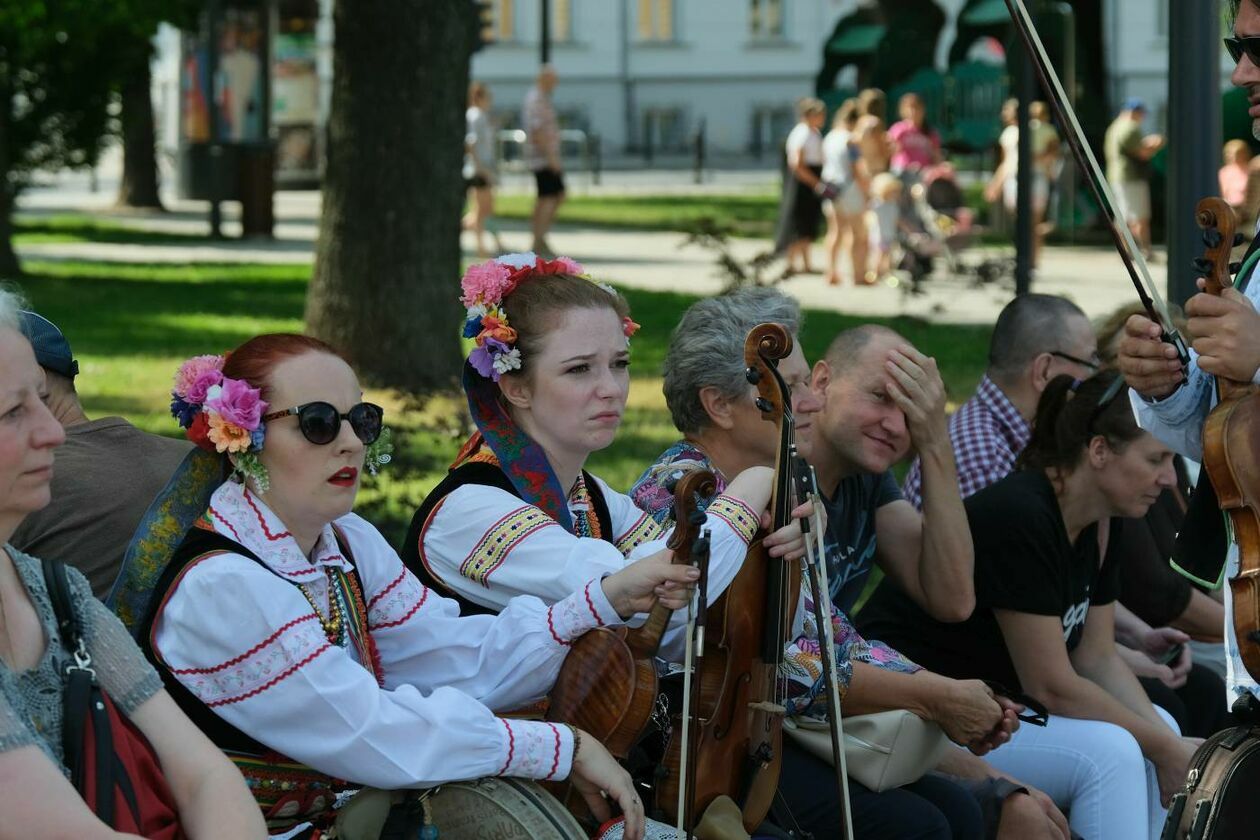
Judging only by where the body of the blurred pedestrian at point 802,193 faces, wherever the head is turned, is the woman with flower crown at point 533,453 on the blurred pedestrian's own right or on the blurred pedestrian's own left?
on the blurred pedestrian's own right

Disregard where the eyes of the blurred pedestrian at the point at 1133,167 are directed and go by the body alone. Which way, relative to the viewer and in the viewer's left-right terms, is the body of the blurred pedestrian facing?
facing to the right of the viewer

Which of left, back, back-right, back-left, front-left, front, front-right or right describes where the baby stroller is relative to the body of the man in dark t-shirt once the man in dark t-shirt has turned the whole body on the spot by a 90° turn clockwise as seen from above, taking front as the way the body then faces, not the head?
back-right

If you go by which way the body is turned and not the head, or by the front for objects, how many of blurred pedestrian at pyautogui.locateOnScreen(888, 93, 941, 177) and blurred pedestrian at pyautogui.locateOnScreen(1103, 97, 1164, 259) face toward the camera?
1

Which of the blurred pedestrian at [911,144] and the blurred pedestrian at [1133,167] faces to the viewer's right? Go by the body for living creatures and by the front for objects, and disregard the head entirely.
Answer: the blurred pedestrian at [1133,167]

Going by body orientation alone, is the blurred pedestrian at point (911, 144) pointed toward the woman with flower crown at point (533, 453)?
yes

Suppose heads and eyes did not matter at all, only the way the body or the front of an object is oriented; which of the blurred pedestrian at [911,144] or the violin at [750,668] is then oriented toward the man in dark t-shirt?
the blurred pedestrian

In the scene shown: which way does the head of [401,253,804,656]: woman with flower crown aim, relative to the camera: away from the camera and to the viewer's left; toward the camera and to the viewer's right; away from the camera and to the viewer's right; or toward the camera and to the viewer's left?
toward the camera and to the viewer's right
